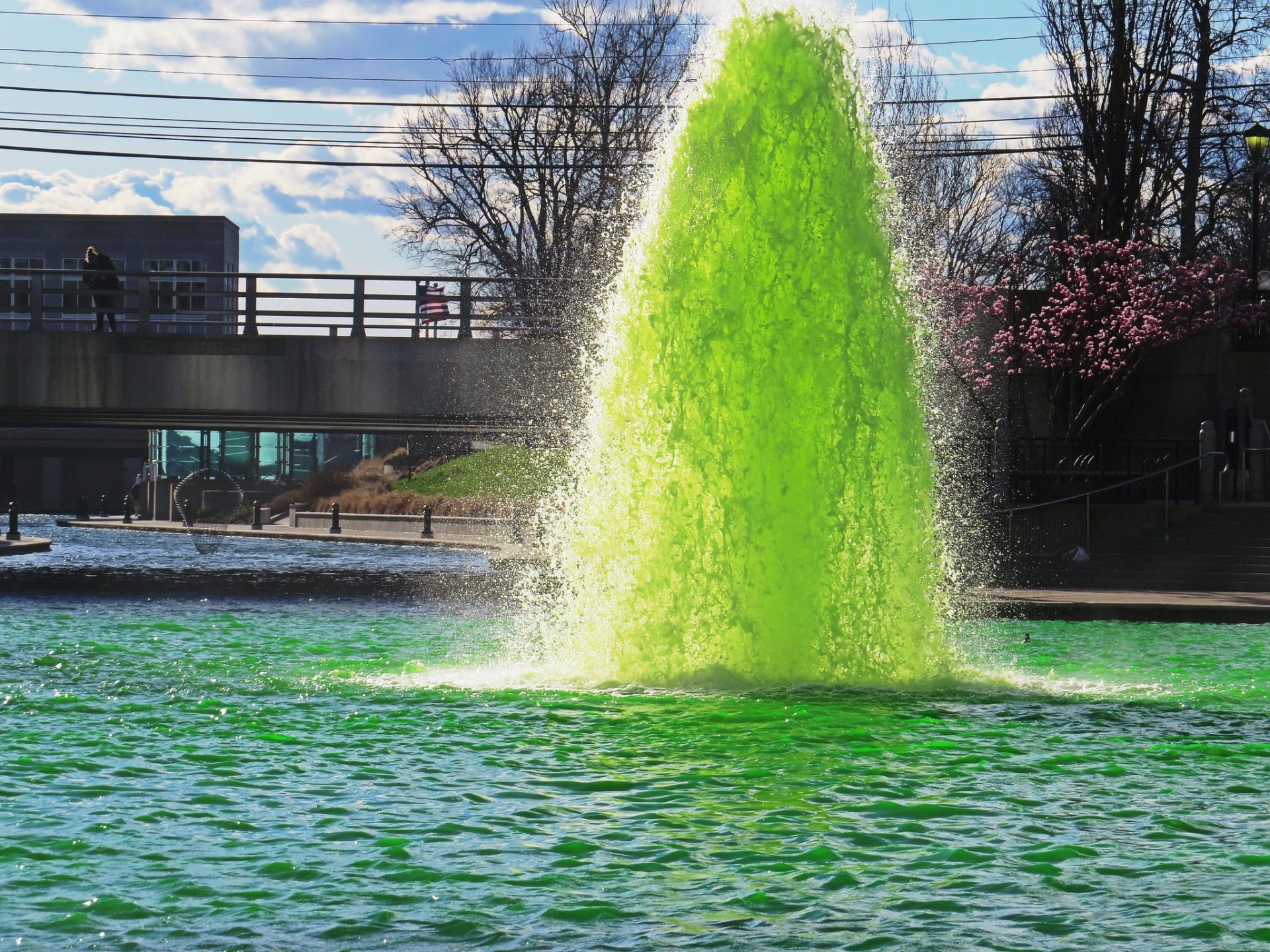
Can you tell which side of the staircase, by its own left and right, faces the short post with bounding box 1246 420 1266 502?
back

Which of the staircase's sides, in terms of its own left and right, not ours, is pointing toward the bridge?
right

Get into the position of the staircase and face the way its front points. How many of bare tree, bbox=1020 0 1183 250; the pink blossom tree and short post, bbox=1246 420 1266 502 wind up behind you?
3

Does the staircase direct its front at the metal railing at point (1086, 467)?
no

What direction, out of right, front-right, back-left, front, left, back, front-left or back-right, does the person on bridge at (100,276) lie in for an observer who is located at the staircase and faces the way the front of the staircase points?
right

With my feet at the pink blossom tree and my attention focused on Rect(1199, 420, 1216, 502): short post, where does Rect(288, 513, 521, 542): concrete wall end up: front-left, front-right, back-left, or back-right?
back-right

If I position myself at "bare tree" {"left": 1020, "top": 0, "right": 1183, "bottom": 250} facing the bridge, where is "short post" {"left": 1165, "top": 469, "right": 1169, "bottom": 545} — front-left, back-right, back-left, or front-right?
front-left

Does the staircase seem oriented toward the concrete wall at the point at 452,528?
no

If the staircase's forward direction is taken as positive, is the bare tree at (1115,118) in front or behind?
behind

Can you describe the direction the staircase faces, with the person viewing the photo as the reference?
facing the viewer

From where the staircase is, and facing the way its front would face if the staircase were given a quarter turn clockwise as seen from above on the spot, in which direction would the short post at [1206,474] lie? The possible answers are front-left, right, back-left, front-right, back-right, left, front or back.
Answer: right

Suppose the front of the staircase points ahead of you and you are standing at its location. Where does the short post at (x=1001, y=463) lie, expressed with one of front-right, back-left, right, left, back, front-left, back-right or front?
back-right
